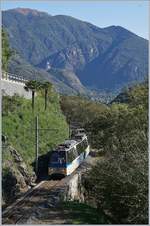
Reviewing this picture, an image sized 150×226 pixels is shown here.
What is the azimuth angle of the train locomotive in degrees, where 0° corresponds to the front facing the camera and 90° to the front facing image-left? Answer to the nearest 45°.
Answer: approximately 45°

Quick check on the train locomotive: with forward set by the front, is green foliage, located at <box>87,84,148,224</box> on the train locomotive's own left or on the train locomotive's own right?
on the train locomotive's own left

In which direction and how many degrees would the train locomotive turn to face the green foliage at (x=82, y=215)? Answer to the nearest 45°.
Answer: approximately 45° to its left

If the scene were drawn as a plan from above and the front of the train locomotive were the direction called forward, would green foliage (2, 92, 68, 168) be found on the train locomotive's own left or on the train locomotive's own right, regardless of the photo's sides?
on the train locomotive's own right
